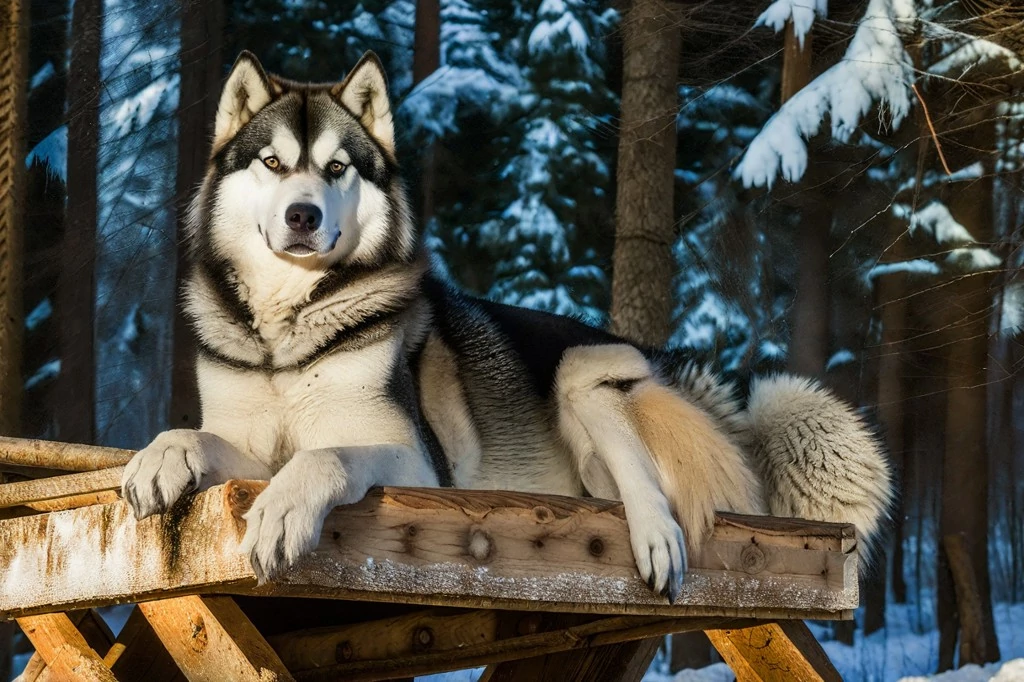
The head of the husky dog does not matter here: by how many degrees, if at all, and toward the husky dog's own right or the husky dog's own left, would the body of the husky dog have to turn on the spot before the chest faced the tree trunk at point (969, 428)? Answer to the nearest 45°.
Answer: approximately 180°

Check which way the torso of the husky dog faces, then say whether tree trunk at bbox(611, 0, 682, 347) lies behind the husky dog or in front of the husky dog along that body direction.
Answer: behind

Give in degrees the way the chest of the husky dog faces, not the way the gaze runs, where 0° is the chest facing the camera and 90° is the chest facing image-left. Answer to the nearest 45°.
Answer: approximately 45°

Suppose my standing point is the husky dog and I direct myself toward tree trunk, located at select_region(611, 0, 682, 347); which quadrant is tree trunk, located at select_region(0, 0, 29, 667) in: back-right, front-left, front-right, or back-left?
front-left

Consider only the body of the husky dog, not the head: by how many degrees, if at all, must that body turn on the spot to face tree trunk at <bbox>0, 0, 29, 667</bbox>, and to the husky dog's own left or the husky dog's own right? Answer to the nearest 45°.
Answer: approximately 90° to the husky dog's own right

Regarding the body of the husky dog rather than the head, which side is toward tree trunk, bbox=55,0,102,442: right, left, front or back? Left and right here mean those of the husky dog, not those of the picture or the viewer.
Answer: right

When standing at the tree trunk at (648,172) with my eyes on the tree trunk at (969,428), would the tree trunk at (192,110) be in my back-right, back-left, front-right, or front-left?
back-left
